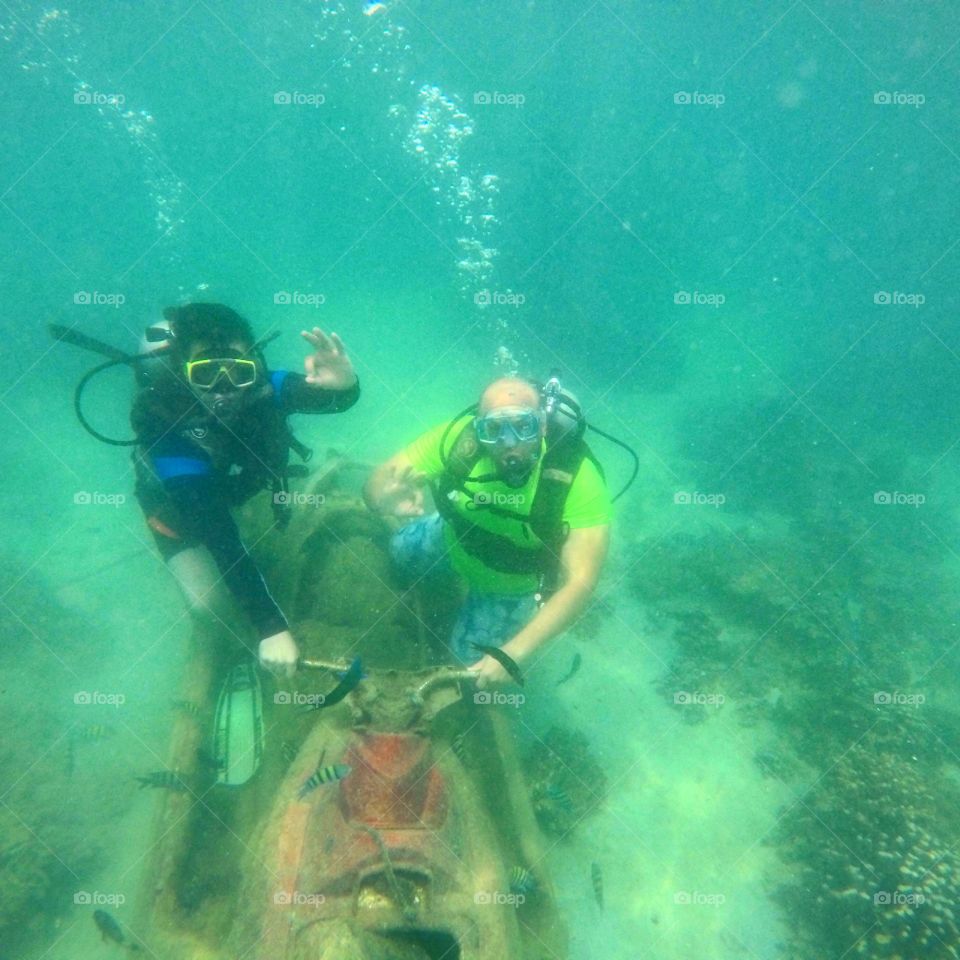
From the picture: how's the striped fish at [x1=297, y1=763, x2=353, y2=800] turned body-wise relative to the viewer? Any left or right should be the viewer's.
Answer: facing to the right of the viewer

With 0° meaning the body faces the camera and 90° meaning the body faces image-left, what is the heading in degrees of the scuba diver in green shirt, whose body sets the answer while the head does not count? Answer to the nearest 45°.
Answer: approximately 0°

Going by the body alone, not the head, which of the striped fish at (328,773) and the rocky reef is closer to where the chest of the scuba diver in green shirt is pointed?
the striped fish
